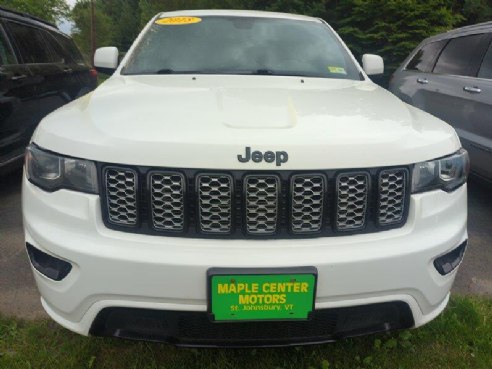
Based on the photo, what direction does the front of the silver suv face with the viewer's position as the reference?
facing the viewer and to the right of the viewer

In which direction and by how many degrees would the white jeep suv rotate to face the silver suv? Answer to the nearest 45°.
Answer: approximately 135° to its left

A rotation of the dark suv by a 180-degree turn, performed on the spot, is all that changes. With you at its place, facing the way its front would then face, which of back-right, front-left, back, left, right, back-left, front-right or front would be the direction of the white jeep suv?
back-right

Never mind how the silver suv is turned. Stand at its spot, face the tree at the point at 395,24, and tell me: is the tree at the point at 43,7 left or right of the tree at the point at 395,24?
left

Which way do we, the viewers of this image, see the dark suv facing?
facing the viewer and to the left of the viewer

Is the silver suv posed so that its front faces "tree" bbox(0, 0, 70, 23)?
no

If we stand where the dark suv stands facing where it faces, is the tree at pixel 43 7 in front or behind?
behind

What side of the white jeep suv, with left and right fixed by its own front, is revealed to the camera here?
front

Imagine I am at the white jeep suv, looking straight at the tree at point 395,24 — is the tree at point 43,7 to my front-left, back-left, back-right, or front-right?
front-left

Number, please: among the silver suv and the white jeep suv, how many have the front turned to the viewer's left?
0

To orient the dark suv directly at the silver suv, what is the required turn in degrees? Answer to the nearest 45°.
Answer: approximately 135° to its left

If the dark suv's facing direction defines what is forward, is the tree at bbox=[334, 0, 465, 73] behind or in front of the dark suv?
behind
